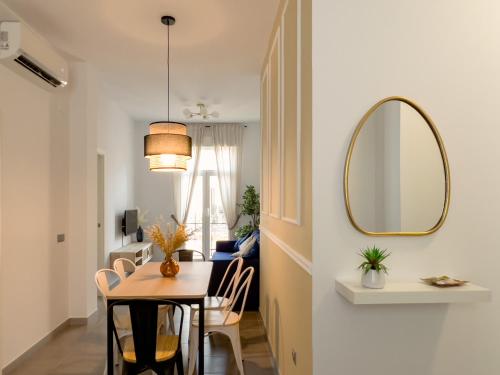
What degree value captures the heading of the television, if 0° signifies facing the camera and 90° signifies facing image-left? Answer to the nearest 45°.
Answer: approximately 315°

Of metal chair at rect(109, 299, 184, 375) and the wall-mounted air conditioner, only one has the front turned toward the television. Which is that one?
the metal chair

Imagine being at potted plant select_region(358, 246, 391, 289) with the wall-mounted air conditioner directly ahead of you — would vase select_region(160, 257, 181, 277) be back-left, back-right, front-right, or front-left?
front-right

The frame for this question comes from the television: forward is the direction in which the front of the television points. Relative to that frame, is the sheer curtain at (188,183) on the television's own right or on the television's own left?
on the television's own left

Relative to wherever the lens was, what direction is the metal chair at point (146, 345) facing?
facing away from the viewer

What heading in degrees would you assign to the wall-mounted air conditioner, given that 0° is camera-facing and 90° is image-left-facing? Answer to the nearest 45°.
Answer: approximately 315°

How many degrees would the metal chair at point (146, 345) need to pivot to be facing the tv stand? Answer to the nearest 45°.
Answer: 0° — it already faces it

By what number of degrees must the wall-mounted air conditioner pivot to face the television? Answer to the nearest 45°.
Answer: approximately 90° to its left

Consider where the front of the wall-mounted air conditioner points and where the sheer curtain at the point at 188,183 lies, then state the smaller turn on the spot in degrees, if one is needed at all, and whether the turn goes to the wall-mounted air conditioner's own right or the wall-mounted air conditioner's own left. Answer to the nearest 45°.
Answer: approximately 90° to the wall-mounted air conditioner's own left

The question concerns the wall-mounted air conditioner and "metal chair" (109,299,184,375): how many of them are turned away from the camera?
1

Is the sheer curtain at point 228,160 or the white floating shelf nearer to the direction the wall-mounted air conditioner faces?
the white floating shelf

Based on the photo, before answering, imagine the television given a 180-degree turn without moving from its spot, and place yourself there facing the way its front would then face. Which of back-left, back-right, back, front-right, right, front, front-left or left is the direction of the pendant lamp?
back-left

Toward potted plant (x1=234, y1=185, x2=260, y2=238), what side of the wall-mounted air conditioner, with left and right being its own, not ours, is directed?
left

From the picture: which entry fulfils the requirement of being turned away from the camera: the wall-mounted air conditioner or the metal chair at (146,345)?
the metal chair

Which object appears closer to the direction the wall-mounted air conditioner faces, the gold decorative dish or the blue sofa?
the gold decorative dish

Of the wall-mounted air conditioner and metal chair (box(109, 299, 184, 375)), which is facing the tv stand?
the metal chair

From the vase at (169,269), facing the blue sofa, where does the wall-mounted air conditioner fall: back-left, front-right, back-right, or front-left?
back-left

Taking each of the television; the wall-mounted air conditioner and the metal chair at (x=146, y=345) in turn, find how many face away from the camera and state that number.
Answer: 1

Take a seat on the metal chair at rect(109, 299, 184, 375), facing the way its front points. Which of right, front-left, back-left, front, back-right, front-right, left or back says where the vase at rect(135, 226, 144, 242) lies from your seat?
front
